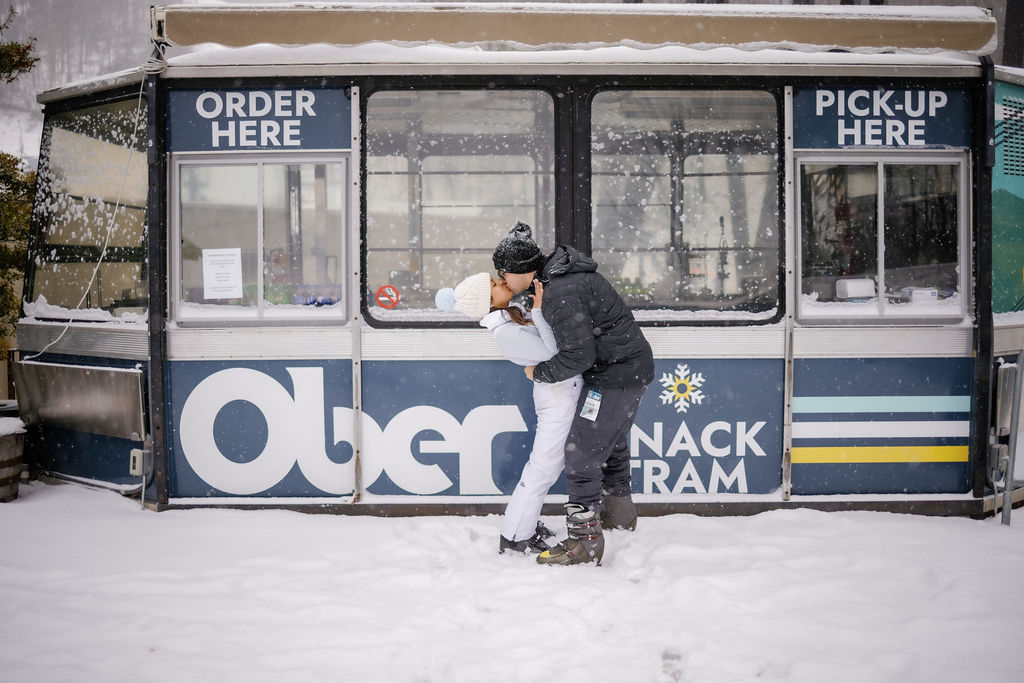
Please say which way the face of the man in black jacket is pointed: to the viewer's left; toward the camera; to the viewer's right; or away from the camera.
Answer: to the viewer's left

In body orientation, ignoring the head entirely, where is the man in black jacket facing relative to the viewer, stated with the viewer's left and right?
facing to the left of the viewer

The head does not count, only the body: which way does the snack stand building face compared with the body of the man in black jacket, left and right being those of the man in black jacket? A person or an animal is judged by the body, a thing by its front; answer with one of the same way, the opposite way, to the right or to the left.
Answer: to the left

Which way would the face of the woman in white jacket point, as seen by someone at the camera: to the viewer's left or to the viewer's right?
to the viewer's right

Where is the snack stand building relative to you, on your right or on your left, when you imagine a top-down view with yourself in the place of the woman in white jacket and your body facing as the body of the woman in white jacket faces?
on your left

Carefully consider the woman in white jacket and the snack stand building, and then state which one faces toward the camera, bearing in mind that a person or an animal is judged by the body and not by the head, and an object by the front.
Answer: the snack stand building

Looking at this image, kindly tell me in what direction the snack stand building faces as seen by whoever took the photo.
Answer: facing the viewer

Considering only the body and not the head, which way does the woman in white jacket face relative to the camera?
to the viewer's right

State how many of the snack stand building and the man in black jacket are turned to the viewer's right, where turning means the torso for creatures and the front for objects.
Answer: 0

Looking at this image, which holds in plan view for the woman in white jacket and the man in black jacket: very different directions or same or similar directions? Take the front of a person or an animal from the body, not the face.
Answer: very different directions

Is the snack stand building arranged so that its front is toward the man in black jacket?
yes
